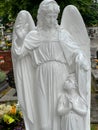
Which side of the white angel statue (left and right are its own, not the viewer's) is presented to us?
front
